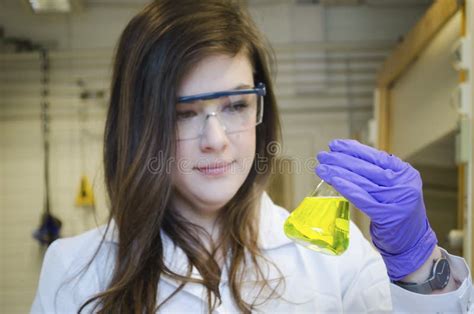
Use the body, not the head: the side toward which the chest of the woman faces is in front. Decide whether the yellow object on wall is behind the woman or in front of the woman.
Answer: behind

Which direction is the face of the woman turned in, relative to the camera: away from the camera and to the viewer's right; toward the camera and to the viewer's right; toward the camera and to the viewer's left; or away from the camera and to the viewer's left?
toward the camera and to the viewer's right

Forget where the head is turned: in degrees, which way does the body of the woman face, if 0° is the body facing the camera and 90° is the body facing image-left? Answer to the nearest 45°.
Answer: approximately 0°
